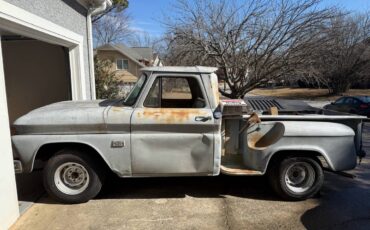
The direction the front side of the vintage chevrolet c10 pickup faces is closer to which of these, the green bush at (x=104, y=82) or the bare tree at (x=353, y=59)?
the green bush

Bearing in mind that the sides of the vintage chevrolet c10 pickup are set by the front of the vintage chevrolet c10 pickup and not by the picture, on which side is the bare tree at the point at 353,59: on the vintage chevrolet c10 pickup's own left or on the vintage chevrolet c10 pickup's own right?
on the vintage chevrolet c10 pickup's own right

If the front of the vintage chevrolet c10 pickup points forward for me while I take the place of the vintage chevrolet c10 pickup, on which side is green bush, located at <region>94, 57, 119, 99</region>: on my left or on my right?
on my right

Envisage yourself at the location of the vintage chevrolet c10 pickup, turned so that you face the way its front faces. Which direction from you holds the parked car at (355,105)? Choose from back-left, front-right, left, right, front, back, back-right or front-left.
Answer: back-right

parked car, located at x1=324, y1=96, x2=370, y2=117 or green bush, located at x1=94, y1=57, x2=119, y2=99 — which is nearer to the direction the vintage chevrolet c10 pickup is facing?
the green bush

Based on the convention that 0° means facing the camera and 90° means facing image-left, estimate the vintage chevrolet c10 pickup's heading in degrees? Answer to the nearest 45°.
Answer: approximately 90°
